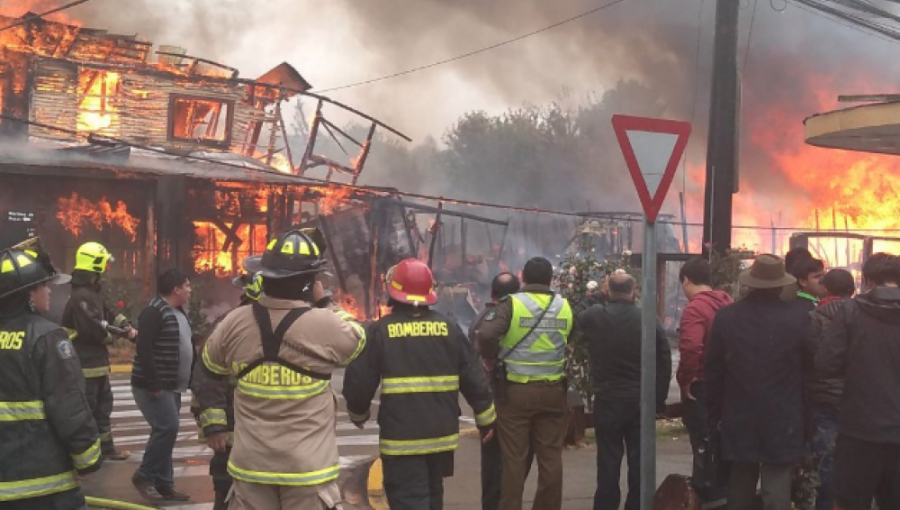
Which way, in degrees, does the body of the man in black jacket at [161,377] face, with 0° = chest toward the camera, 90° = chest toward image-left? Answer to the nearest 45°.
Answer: approximately 270°

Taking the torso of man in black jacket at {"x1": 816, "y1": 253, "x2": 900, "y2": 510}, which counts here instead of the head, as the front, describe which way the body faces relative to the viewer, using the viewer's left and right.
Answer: facing away from the viewer

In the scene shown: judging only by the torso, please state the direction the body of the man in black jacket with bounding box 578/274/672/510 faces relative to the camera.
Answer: away from the camera

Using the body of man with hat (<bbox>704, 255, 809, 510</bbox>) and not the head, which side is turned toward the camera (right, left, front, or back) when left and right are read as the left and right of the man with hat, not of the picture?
back

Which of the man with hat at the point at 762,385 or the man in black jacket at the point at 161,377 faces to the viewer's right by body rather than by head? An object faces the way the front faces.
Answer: the man in black jacket

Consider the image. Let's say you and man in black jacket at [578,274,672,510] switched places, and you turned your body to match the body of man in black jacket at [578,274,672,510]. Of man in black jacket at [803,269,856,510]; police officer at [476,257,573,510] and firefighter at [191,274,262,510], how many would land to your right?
1

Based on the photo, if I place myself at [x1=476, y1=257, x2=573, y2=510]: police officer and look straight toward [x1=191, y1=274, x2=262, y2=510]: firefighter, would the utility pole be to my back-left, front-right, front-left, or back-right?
back-right

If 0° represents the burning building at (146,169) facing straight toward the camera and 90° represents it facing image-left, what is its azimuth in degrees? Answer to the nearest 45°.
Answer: approximately 315°

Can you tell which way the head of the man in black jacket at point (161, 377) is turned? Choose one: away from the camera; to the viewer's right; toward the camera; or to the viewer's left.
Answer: to the viewer's right

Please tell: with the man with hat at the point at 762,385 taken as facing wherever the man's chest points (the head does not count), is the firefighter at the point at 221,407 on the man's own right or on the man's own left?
on the man's own left

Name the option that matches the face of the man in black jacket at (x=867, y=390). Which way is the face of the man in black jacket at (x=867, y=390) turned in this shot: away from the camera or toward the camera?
away from the camera

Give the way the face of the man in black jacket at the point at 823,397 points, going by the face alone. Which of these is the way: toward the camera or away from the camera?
away from the camera
